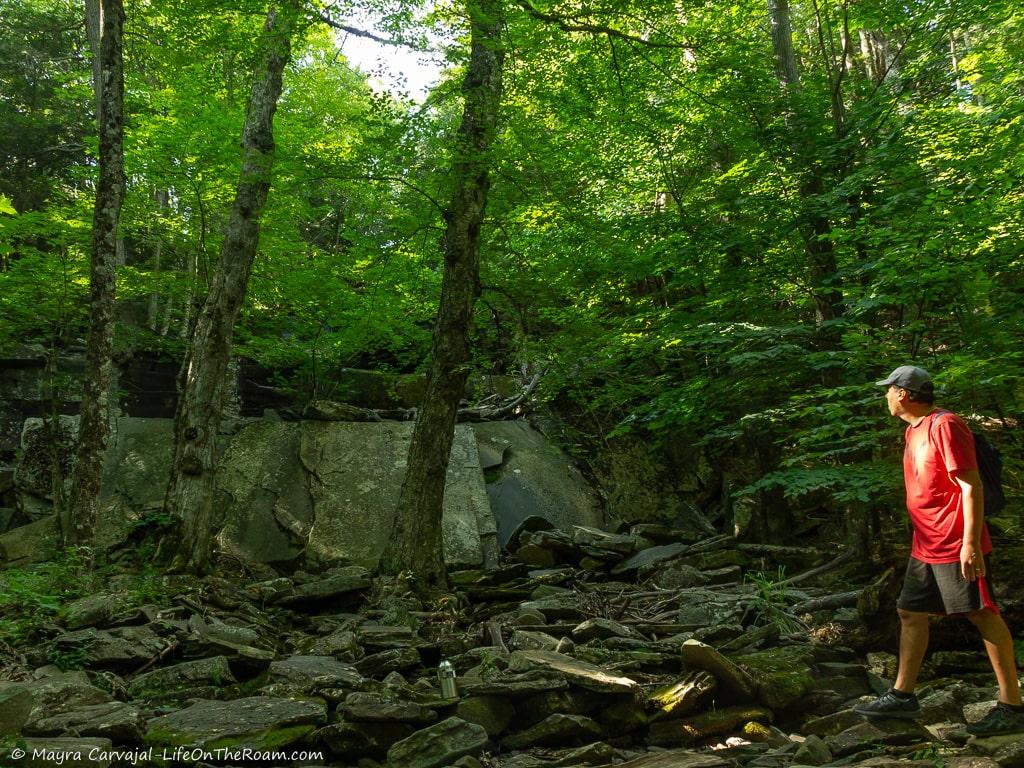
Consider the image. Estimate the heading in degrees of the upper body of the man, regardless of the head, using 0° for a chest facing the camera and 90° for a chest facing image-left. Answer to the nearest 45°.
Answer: approximately 90°

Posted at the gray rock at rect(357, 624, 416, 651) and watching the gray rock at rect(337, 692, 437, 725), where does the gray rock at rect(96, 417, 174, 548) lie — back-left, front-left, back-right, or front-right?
back-right

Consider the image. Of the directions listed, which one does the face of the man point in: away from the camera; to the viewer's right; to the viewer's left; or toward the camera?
to the viewer's left

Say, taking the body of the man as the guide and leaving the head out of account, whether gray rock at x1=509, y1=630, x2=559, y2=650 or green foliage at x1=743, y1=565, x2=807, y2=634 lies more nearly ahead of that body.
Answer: the gray rock

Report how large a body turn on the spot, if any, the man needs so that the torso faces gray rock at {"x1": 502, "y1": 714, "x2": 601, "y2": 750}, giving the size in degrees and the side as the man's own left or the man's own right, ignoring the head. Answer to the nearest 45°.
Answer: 0° — they already face it

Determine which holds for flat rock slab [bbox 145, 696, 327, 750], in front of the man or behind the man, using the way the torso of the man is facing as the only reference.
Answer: in front

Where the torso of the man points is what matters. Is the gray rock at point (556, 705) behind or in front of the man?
in front
